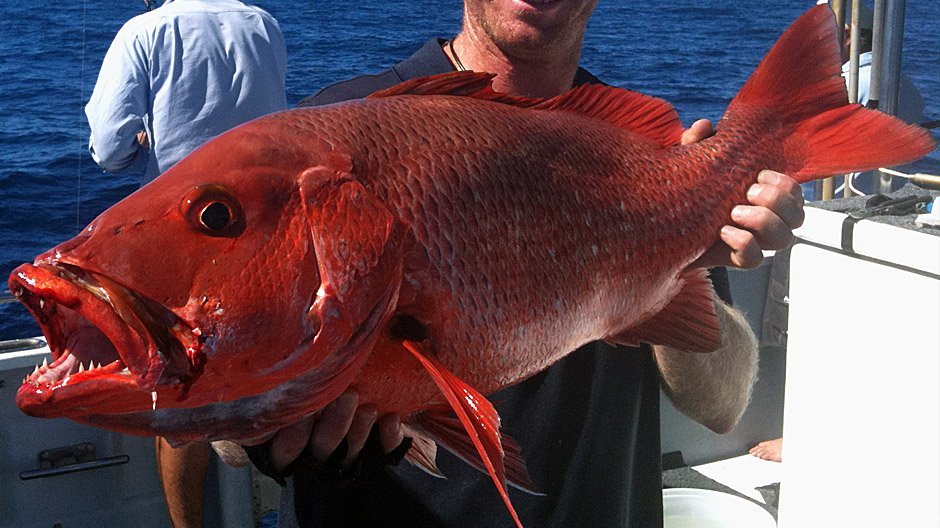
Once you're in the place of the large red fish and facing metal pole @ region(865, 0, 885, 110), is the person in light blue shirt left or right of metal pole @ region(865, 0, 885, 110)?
left

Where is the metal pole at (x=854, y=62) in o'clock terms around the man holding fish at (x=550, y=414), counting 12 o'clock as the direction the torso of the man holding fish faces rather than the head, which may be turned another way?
The metal pole is roughly at 7 o'clock from the man holding fish.

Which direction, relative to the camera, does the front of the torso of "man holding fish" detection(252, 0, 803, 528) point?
toward the camera

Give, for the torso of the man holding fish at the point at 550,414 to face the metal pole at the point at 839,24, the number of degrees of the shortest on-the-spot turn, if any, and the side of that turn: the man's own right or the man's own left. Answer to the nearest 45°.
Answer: approximately 135° to the man's own left

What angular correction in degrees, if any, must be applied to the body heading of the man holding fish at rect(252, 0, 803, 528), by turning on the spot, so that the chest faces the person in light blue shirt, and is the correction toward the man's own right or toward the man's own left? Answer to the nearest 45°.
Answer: approximately 135° to the man's own right

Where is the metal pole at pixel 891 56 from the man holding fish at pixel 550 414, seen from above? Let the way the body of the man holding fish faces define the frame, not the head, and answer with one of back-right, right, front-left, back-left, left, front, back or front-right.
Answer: back-left

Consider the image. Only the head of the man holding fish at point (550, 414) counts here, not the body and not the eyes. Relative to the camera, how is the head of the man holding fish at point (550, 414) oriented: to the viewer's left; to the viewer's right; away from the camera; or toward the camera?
toward the camera

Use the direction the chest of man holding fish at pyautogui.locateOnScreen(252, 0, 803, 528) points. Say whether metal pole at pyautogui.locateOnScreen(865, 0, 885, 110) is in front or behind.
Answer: behind
